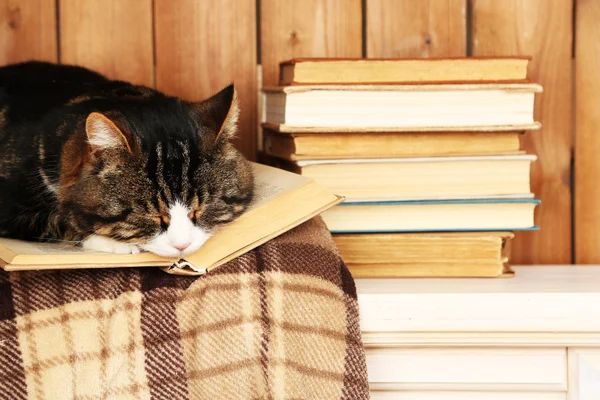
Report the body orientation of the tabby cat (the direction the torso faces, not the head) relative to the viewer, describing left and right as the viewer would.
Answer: facing the viewer and to the right of the viewer
